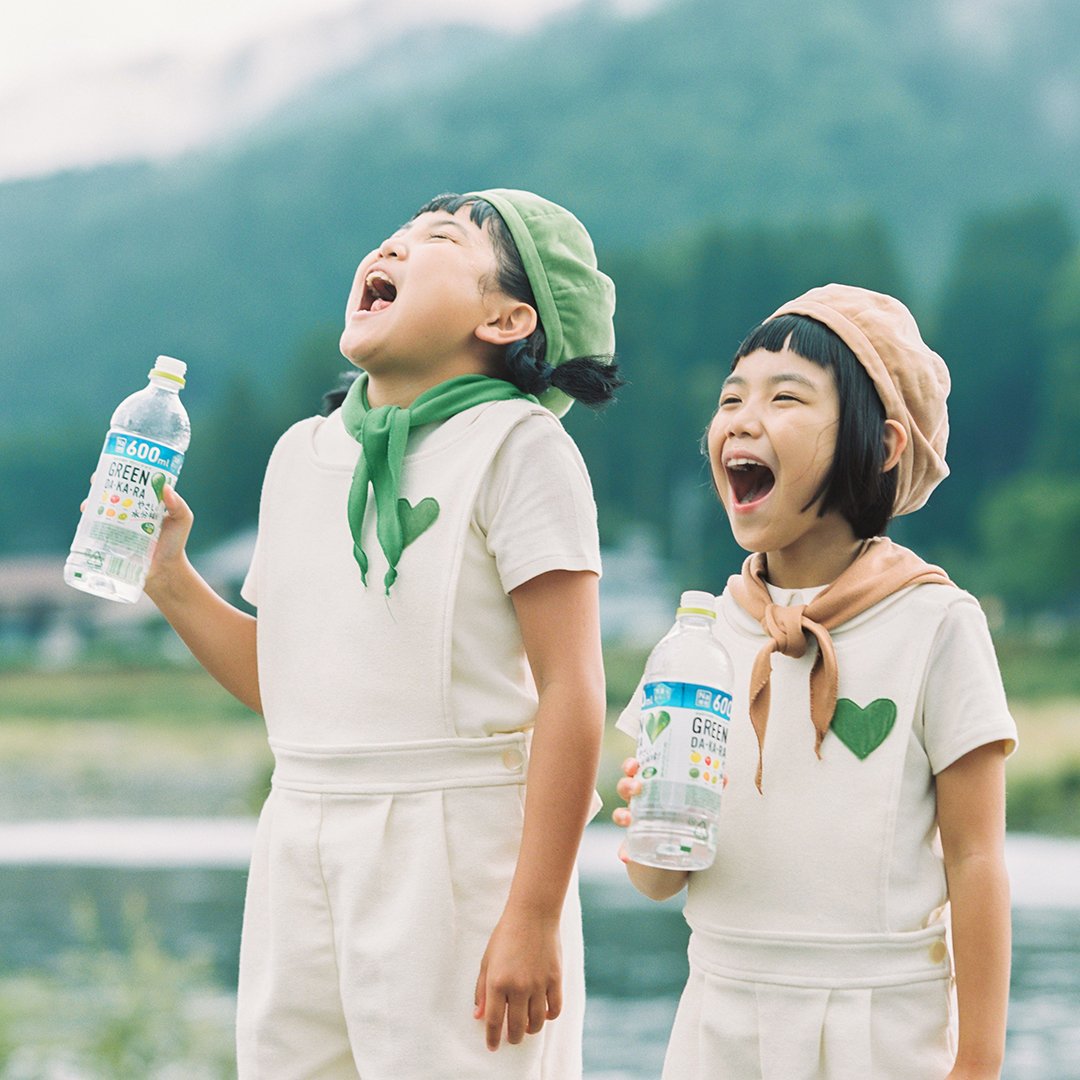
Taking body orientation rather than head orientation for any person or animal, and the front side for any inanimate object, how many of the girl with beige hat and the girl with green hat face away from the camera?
0

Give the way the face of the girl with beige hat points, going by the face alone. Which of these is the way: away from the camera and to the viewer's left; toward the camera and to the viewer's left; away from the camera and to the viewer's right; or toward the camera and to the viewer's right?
toward the camera and to the viewer's left

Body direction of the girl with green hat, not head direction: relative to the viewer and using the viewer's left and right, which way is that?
facing the viewer and to the left of the viewer

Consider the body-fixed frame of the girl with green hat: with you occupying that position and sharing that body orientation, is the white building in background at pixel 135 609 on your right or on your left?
on your right

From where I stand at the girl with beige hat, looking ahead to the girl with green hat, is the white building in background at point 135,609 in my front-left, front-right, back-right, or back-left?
front-right

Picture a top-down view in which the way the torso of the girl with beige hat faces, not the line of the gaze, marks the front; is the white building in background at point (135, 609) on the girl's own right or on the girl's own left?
on the girl's own right
